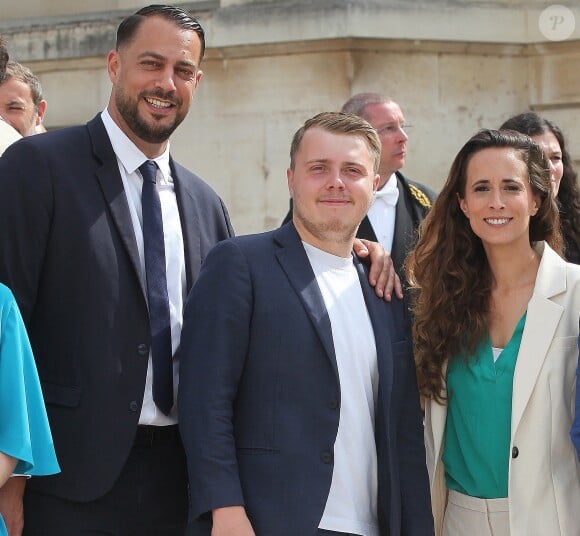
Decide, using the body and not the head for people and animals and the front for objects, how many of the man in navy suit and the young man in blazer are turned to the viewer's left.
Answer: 0

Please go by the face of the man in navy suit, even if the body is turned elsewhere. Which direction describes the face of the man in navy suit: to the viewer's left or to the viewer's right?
to the viewer's right

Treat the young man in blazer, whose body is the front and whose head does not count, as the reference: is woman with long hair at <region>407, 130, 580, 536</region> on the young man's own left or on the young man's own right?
on the young man's own left

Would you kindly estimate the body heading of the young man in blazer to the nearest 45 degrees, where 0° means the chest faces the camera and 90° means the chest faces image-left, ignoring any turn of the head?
approximately 315°

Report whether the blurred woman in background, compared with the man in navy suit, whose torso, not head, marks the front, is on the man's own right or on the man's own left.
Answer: on the man's own left

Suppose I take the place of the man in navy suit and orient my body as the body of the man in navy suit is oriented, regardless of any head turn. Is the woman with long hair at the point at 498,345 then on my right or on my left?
on my left

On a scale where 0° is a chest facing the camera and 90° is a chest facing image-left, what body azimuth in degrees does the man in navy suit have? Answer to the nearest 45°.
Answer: approximately 315°

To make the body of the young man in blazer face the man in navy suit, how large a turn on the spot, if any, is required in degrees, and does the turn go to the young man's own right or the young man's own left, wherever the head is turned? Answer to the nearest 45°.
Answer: approximately 135° to the young man's own right
